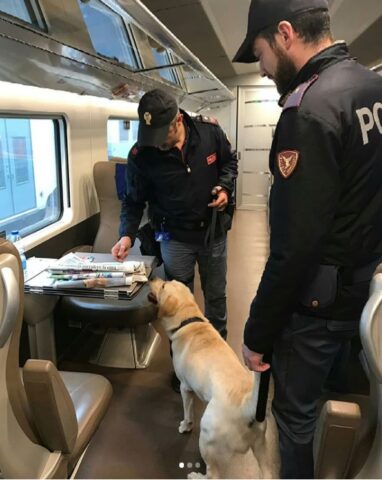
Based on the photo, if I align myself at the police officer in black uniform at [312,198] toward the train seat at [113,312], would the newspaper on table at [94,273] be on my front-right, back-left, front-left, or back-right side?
front-left

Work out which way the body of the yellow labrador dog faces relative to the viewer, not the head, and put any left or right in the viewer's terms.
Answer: facing away from the viewer and to the left of the viewer

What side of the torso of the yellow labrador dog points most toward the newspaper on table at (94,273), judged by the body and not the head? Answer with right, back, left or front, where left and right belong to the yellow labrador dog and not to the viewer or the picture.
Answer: front

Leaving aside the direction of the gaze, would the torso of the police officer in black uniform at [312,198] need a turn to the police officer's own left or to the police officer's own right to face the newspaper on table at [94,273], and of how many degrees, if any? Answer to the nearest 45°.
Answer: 0° — they already face it

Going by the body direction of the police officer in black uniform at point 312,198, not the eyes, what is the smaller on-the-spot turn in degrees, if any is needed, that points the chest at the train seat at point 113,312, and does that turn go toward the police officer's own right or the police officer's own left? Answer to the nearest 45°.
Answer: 0° — they already face it

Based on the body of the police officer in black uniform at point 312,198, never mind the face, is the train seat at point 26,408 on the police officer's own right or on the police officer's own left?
on the police officer's own left

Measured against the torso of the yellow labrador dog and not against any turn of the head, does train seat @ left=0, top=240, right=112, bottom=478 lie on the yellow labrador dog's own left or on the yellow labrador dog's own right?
on the yellow labrador dog's own left

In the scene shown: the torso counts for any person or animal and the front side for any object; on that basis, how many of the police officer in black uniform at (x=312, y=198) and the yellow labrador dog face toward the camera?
0

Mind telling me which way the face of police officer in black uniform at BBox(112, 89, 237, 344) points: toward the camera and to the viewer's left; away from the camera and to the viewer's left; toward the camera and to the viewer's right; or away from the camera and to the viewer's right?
toward the camera and to the viewer's left

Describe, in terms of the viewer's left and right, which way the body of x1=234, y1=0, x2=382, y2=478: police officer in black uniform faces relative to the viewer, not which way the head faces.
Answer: facing away from the viewer and to the left of the viewer

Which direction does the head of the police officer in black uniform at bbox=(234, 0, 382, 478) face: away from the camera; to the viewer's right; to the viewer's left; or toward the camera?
to the viewer's left

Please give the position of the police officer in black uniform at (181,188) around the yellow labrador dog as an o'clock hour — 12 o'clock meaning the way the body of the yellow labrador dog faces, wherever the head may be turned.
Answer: The police officer in black uniform is roughly at 1 o'clock from the yellow labrador dog.
